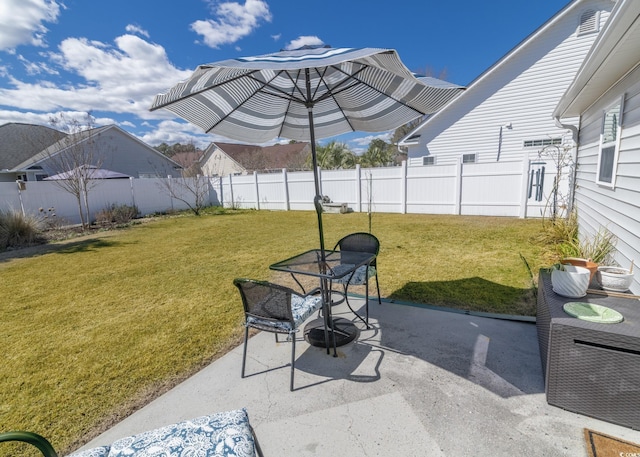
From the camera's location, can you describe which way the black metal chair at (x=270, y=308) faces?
facing away from the viewer and to the right of the viewer

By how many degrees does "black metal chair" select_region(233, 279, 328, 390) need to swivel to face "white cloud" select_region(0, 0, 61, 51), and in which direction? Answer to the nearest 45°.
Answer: approximately 90° to its left

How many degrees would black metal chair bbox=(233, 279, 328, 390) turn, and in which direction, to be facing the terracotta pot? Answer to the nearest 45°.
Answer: approximately 45° to its right

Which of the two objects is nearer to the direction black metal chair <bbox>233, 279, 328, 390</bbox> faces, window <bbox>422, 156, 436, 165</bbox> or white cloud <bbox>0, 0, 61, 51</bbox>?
the window

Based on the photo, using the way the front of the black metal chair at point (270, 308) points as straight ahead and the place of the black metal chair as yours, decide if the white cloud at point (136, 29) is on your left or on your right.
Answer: on your left

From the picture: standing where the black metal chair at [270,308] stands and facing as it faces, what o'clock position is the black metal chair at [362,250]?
the black metal chair at [362,250] is roughly at 12 o'clock from the black metal chair at [270,308].

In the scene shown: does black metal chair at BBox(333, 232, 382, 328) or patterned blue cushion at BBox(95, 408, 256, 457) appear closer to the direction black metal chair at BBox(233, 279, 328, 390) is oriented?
the black metal chair

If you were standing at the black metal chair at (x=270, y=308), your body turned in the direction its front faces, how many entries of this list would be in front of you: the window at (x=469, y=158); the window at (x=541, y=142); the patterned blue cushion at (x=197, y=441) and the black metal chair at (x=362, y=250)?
3

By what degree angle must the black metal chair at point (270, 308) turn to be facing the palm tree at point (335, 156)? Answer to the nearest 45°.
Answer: approximately 45° to its left

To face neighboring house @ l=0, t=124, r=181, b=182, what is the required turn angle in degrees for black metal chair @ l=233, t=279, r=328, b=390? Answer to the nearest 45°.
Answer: approximately 90° to its left

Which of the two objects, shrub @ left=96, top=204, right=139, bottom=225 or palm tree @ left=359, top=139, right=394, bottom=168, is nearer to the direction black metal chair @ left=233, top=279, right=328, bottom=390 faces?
the palm tree
